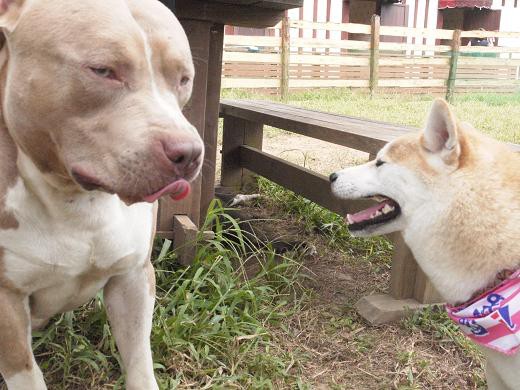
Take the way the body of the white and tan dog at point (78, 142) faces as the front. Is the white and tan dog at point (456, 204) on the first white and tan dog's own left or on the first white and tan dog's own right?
on the first white and tan dog's own left

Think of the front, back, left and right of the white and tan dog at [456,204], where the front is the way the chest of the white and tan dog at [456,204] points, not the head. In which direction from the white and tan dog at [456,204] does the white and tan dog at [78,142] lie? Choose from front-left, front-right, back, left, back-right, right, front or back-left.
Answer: front-left

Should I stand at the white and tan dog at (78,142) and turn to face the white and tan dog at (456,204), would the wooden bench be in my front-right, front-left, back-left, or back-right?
front-left

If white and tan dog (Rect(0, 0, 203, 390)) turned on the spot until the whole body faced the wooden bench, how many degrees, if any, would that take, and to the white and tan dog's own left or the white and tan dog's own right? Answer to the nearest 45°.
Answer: approximately 90° to the white and tan dog's own left

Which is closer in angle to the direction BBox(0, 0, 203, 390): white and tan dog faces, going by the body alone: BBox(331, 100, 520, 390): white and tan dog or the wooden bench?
the white and tan dog

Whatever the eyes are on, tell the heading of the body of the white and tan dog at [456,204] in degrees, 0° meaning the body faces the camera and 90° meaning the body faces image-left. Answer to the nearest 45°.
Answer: approximately 90°

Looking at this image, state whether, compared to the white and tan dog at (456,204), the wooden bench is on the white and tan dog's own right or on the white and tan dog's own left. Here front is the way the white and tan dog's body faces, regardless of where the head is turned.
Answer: on the white and tan dog's own right

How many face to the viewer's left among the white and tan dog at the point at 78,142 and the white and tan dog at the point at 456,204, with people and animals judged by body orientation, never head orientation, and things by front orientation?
1

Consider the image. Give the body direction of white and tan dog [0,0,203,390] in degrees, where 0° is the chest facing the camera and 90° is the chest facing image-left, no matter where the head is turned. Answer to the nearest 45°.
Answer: approximately 315°
